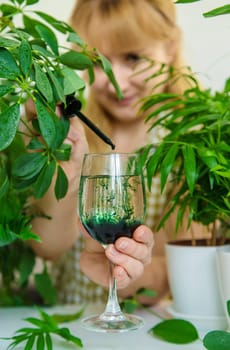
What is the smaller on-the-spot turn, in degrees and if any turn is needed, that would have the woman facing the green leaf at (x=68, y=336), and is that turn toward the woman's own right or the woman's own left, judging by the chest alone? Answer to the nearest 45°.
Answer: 0° — they already face it

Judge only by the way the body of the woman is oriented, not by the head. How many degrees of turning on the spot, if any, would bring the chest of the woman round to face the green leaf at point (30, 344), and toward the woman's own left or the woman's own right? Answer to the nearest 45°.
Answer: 0° — they already face it

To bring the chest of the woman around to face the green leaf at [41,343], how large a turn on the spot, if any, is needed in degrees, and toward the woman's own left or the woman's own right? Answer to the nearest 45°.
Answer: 0° — they already face it

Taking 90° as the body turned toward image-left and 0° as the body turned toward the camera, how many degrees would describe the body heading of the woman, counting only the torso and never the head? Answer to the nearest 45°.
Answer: approximately 0°
